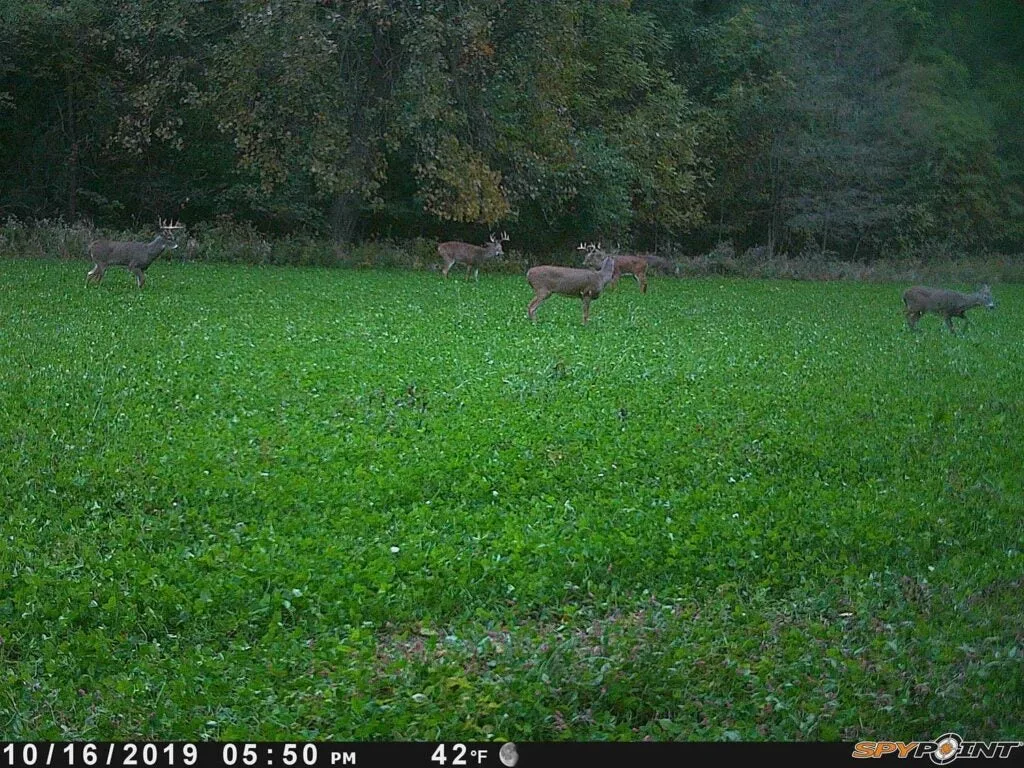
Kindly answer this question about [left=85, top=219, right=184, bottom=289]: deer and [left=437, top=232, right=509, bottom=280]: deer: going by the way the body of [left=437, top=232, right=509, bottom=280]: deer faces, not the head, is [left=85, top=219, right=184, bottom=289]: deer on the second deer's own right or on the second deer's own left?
on the second deer's own right

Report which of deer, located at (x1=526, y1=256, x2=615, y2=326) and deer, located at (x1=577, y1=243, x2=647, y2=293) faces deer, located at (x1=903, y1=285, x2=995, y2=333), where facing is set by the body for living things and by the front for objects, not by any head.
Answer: deer, located at (x1=526, y1=256, x2=615, y2=326)

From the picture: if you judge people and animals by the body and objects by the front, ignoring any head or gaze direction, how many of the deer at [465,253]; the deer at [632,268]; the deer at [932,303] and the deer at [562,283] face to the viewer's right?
3

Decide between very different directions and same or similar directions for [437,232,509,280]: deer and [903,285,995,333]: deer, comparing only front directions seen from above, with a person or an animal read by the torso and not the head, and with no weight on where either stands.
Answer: same or similar directions

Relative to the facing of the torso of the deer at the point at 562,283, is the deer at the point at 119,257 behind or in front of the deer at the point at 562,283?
behind

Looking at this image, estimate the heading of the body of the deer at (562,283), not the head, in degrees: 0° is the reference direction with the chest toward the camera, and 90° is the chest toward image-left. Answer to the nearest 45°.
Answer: approximately 270°

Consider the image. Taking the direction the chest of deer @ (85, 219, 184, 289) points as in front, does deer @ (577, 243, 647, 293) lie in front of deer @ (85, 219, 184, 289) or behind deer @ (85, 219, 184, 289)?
in front

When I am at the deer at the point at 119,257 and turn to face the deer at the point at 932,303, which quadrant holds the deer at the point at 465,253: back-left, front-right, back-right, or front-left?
front-left

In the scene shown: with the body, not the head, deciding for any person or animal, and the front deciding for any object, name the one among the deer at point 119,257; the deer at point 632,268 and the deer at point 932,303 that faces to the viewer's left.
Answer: the deer at point 632,268

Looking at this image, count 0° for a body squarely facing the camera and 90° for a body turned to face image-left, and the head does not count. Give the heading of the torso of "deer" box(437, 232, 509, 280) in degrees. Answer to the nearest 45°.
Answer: approximately 270°

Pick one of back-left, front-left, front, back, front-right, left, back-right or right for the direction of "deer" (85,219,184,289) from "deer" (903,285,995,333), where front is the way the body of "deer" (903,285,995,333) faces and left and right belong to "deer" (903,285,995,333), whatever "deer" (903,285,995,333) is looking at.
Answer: back

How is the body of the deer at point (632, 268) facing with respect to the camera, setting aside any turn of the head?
to the viewer's left

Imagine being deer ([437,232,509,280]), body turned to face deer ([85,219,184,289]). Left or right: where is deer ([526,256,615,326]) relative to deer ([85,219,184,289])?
left

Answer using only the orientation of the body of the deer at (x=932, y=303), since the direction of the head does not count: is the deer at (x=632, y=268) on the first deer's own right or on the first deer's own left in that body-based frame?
on the first deer's own left

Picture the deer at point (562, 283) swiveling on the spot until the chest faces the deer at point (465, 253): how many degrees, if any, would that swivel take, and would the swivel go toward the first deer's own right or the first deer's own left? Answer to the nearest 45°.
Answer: approximately 90° to the first deer's own left

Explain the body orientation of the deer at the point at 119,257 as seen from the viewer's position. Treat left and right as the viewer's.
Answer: facing to the right of the viewer

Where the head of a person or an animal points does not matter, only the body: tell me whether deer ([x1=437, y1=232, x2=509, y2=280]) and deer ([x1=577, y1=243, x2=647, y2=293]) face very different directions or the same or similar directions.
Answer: very different directions

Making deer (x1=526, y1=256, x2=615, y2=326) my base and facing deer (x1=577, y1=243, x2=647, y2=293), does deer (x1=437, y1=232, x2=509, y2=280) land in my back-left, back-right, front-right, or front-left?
front-left

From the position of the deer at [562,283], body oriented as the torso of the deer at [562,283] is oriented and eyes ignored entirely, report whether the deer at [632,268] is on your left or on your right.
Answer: on your left

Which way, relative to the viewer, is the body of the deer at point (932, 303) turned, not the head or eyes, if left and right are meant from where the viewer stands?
facing to the right of the viewer

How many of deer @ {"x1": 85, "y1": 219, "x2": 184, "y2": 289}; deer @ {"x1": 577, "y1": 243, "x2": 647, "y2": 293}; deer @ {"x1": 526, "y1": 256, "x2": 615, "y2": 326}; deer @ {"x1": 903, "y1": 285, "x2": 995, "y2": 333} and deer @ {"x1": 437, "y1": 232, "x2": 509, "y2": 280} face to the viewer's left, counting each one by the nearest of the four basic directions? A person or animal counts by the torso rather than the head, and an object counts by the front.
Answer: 1

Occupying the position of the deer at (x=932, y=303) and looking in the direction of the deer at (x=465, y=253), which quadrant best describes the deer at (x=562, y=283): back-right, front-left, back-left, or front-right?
front-left
